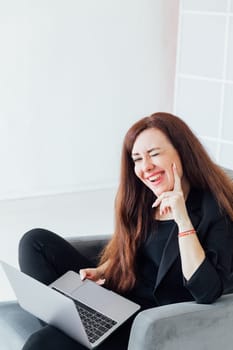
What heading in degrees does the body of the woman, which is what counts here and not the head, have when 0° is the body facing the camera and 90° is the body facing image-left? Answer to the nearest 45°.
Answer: approximately 45°
